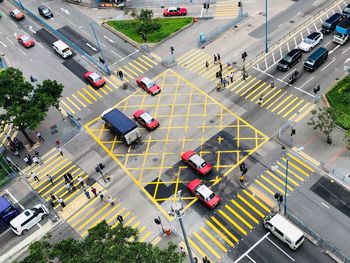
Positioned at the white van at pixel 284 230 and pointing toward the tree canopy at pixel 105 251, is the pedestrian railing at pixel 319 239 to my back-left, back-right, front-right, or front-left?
back-left

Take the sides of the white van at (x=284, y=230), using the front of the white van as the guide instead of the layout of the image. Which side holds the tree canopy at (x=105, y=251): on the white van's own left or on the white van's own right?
on the white van's own left

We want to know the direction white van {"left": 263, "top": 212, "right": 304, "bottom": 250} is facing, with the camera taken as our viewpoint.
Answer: facing away from the viewer and to the left of the viewer
